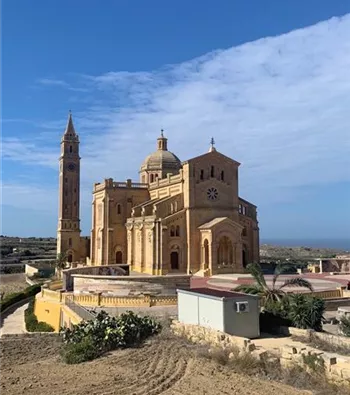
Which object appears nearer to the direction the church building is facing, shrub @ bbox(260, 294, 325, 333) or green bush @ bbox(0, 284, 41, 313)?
the shrub

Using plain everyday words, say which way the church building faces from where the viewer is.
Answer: facing the viewer and to the right of the viewer

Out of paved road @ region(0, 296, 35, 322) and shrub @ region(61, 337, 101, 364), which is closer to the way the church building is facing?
the shrub

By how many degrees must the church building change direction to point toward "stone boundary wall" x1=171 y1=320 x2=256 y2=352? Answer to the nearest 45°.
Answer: approximately 45° to its right

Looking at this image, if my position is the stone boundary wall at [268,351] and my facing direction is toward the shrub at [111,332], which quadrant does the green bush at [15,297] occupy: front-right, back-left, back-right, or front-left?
front-right

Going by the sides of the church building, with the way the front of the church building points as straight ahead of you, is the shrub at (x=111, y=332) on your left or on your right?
on your right

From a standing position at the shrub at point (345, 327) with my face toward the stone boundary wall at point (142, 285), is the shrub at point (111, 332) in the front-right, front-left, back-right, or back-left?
front-left

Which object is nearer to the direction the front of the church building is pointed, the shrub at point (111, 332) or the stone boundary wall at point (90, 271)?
the shrub

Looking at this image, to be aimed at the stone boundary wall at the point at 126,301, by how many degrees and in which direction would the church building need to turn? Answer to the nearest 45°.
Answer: approximately 45° to its right

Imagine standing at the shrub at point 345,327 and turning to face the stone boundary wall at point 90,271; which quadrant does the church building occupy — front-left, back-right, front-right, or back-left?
front-right

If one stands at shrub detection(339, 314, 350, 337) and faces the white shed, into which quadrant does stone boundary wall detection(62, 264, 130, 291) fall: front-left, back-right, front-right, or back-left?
front-right

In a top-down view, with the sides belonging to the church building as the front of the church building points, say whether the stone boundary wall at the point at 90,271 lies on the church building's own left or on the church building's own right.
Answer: on the church building's own right
